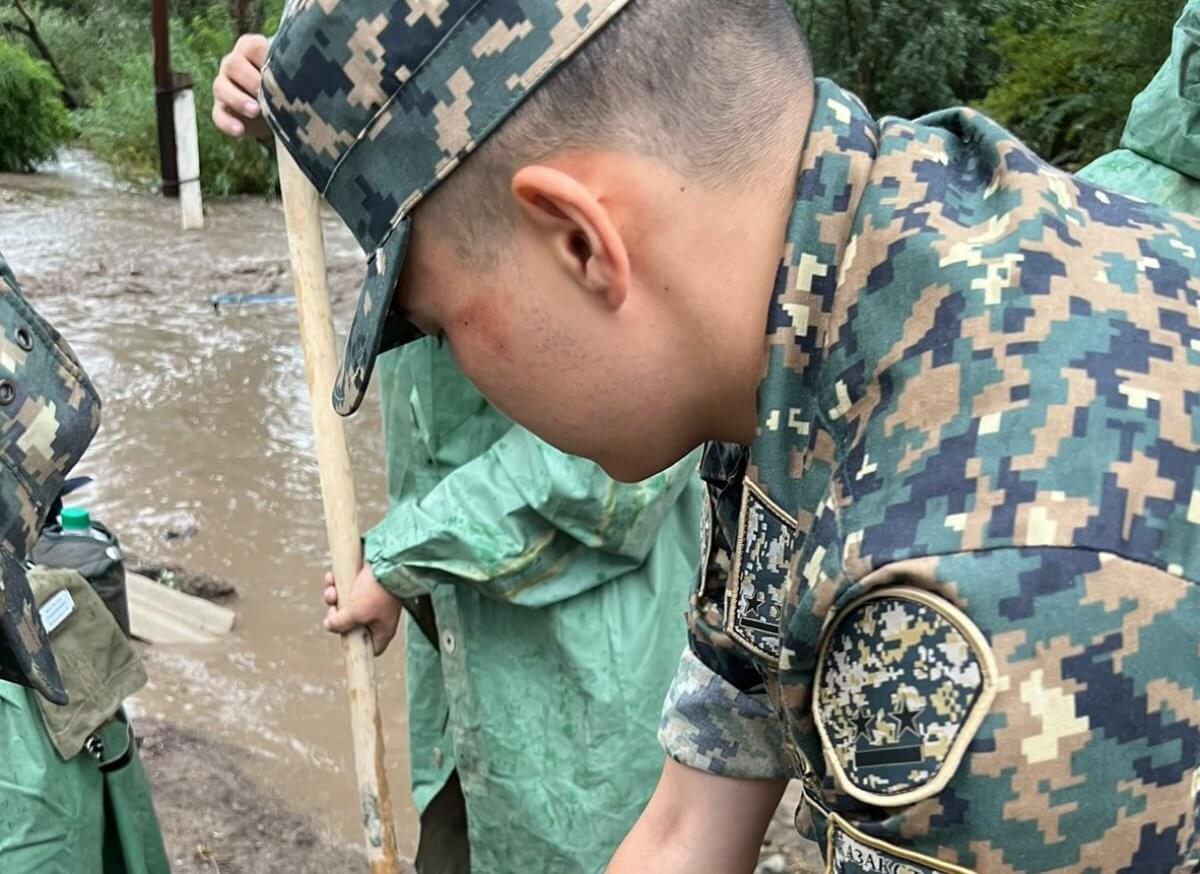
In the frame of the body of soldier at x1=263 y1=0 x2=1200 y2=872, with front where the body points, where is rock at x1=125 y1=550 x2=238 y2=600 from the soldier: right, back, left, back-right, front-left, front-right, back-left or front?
front-right

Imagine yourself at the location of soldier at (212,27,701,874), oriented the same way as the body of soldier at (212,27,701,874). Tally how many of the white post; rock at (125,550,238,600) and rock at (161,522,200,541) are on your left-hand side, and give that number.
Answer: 0

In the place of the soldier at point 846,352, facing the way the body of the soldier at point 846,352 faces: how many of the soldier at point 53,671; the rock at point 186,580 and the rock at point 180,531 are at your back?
0

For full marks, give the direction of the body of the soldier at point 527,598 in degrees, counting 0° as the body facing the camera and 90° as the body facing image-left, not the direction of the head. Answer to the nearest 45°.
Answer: approximately 45°

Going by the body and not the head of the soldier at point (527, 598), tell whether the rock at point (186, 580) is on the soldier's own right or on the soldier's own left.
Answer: on the soldier's own right

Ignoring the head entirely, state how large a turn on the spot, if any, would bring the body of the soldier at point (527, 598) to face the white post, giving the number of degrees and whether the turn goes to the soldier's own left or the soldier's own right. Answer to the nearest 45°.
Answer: approximately 135° to the soldier's own right

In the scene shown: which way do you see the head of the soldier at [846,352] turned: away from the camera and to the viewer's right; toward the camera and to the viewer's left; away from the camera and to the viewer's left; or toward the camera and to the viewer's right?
away from the camera and to the viewer's left

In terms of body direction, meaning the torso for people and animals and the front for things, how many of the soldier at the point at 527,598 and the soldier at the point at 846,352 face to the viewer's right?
0

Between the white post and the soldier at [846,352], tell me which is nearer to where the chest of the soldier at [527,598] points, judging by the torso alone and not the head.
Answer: the soldier

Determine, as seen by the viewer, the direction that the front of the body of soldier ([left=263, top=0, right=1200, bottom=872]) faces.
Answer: to the viewer's left
